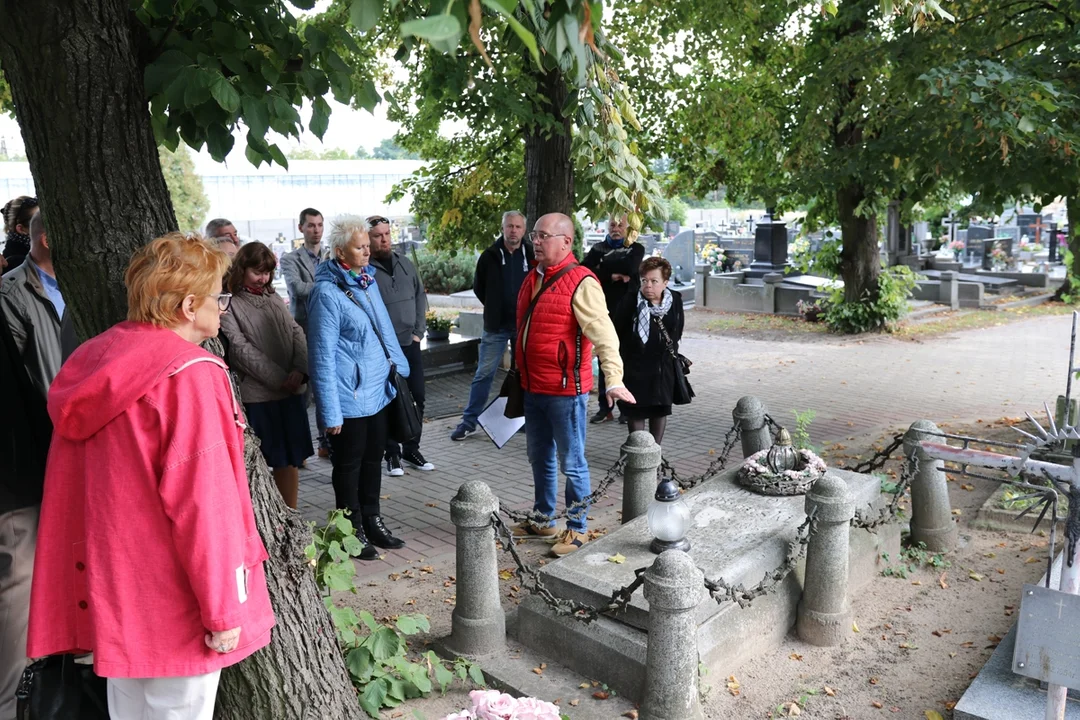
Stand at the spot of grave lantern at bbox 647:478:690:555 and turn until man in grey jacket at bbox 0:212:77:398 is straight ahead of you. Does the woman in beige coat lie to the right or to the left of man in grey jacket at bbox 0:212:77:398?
right

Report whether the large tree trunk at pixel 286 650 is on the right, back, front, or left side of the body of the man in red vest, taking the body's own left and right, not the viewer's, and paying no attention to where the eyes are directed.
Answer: front

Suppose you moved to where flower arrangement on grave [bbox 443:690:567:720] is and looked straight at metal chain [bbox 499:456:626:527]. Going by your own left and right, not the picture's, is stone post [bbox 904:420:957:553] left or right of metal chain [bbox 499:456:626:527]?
right

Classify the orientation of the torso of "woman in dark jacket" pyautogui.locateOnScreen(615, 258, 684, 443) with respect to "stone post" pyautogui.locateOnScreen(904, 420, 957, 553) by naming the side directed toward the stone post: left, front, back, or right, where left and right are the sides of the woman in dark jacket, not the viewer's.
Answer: left

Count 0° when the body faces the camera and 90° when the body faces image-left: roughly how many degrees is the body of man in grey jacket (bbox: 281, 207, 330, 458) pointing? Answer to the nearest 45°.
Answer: approximately 315°

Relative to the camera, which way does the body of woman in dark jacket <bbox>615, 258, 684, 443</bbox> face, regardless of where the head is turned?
toward the camera

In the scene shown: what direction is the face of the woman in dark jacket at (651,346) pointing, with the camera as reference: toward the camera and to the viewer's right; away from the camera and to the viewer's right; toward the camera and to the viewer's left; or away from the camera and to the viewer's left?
toward the camera and to the viewer's left

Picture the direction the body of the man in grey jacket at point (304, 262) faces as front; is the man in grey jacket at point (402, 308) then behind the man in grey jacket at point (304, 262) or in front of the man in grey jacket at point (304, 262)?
in front

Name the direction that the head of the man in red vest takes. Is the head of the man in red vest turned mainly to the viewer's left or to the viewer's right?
to the viewer's left

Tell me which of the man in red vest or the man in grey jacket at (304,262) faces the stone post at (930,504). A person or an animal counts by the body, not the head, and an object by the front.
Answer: the man in grey jacket

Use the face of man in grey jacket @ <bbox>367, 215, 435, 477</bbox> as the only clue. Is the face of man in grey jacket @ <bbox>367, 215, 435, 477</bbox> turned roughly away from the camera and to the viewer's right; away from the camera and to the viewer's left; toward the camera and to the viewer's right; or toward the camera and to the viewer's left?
toward the camera and to the viewer's right

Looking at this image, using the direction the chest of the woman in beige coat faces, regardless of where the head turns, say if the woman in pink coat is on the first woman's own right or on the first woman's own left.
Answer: on the first woman's own right

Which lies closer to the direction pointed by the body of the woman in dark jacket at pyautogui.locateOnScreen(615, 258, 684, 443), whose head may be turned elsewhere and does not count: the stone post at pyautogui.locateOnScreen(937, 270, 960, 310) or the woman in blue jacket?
the woman in blue jacket

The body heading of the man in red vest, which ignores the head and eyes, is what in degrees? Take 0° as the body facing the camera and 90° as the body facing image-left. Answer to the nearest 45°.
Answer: approximately 45°

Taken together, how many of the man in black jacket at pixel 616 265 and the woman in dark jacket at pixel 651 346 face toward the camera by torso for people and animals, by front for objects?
2

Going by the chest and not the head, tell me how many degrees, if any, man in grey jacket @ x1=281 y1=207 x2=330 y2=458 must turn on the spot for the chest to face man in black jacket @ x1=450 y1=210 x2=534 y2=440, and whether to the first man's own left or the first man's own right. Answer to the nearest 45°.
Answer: approximately 45° to the first man's own left

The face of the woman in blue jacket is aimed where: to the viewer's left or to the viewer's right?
to the viewer's right

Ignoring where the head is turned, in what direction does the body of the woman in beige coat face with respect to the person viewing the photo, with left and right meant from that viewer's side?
facing the viewer and to the right of the viewer

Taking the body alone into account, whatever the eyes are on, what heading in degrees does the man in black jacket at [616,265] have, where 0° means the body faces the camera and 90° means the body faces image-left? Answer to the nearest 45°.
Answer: approximately 0°

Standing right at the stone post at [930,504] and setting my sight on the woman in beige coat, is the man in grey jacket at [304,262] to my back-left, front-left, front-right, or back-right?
front-right
